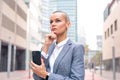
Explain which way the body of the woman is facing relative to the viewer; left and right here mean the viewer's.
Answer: facing the viewer and to the left of the viewer
